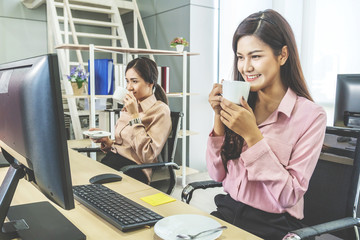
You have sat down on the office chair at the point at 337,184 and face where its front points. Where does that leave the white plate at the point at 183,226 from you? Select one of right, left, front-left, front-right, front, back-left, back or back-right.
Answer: front

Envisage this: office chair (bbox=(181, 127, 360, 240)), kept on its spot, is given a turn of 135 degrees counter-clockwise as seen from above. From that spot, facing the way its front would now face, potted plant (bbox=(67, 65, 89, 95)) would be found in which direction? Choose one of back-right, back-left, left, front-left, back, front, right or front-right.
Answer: back-left

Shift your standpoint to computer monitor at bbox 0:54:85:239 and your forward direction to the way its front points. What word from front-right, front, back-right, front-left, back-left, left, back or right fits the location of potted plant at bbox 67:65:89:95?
front-left

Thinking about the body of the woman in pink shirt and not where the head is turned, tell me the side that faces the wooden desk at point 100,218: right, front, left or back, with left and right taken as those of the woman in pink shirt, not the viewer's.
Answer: front

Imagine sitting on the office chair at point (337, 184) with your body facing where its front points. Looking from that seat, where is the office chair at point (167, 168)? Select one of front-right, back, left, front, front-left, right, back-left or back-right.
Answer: right

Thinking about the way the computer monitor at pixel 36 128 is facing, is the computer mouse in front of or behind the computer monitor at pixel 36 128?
in front

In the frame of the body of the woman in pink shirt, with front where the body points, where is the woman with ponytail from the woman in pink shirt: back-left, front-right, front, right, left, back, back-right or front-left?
right

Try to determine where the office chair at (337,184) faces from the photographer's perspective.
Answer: facing the viewer and to the left of the viewer

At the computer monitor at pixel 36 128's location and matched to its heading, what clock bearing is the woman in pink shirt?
The woman in pink shirt is roughly at 1 o'clock from the computer monitor.

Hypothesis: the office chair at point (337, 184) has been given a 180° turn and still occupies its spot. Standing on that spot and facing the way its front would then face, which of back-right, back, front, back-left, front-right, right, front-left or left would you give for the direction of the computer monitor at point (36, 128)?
back

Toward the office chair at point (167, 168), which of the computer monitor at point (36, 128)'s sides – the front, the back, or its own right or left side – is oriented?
front

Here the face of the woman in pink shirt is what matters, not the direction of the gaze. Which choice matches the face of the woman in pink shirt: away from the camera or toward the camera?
toward the camera

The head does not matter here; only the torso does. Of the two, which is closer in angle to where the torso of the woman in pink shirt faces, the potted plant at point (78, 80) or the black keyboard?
the black keyboard
